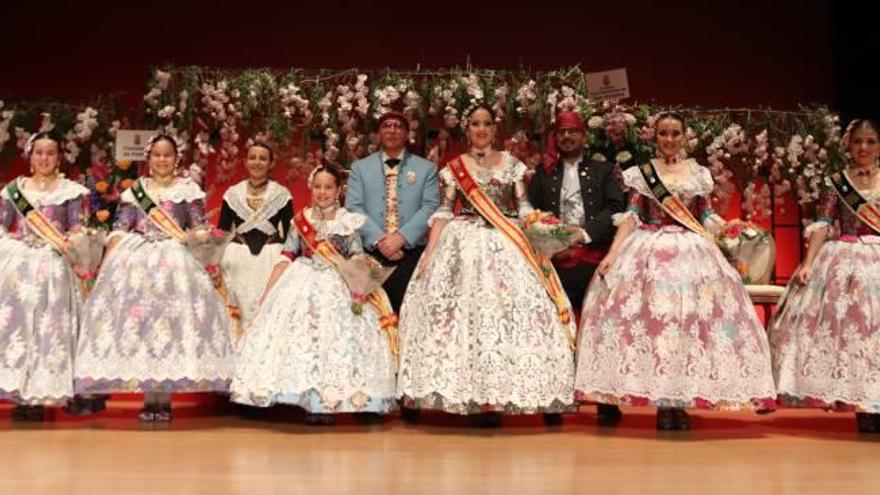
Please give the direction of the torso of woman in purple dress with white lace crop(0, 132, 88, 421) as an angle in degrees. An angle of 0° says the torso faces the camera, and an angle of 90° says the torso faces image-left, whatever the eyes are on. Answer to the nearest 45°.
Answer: approximately 0°

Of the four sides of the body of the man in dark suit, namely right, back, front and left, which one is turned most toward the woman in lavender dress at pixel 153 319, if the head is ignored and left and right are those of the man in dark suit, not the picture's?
right

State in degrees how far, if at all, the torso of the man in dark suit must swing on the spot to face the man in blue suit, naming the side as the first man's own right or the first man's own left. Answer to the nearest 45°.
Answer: approximately 90° to the first man's own right

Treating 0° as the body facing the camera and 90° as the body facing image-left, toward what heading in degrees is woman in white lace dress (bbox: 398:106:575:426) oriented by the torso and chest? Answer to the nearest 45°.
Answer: approximately 0°

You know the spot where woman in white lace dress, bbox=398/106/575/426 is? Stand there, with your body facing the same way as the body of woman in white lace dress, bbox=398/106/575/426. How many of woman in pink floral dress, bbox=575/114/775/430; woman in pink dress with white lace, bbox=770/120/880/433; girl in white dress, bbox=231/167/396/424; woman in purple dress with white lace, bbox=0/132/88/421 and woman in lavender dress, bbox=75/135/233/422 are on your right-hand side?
3

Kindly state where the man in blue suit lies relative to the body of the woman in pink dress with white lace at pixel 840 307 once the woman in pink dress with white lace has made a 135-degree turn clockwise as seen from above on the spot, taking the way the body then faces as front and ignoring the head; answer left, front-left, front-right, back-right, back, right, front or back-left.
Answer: front-left

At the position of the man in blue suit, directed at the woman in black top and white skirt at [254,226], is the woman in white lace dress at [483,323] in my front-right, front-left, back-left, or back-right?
back-left
